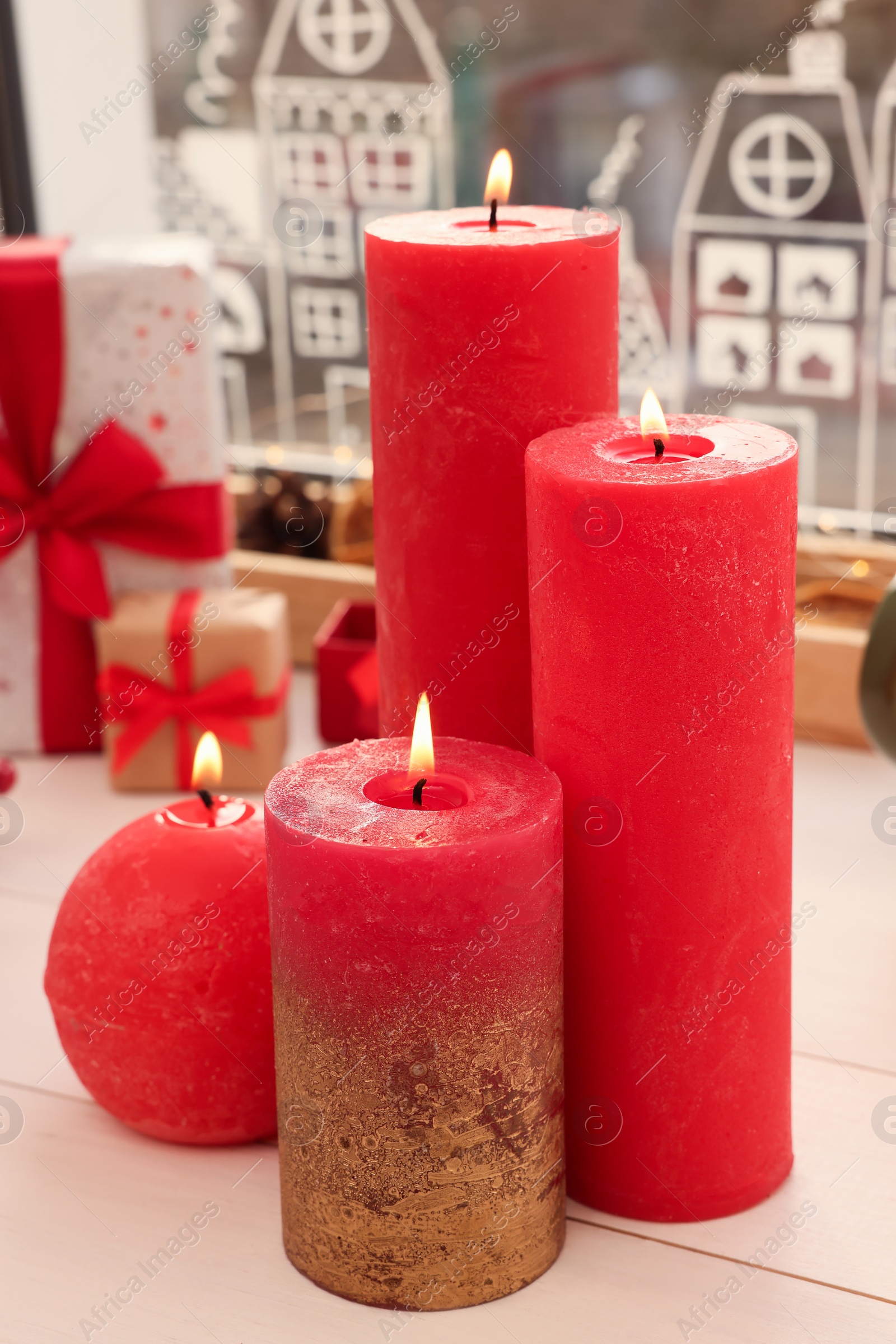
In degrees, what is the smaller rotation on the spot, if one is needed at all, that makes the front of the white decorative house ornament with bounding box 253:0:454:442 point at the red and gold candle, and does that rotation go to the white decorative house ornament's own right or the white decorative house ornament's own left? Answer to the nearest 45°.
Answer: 0° — it already faces it

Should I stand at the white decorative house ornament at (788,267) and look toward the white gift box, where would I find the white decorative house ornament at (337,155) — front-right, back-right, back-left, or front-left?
front-right

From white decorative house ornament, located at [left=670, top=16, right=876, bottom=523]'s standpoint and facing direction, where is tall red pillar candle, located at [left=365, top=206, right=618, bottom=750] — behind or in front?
in front

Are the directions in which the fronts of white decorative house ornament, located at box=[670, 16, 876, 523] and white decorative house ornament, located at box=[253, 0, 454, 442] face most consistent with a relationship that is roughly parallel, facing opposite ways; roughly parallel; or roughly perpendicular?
roughly parallel

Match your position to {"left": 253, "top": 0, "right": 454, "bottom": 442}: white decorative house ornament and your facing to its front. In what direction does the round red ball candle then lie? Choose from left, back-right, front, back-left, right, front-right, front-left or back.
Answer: front

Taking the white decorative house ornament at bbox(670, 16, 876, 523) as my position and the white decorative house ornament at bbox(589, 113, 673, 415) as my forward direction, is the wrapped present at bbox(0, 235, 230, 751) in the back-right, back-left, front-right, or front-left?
front-left

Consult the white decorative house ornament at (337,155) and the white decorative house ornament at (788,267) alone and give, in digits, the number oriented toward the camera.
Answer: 2

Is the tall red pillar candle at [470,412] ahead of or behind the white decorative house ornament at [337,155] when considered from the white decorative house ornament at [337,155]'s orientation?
ahead

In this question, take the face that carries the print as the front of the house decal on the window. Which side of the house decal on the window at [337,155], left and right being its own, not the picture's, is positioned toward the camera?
front

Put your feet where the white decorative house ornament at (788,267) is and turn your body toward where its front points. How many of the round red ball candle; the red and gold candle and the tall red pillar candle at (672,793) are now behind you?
0
